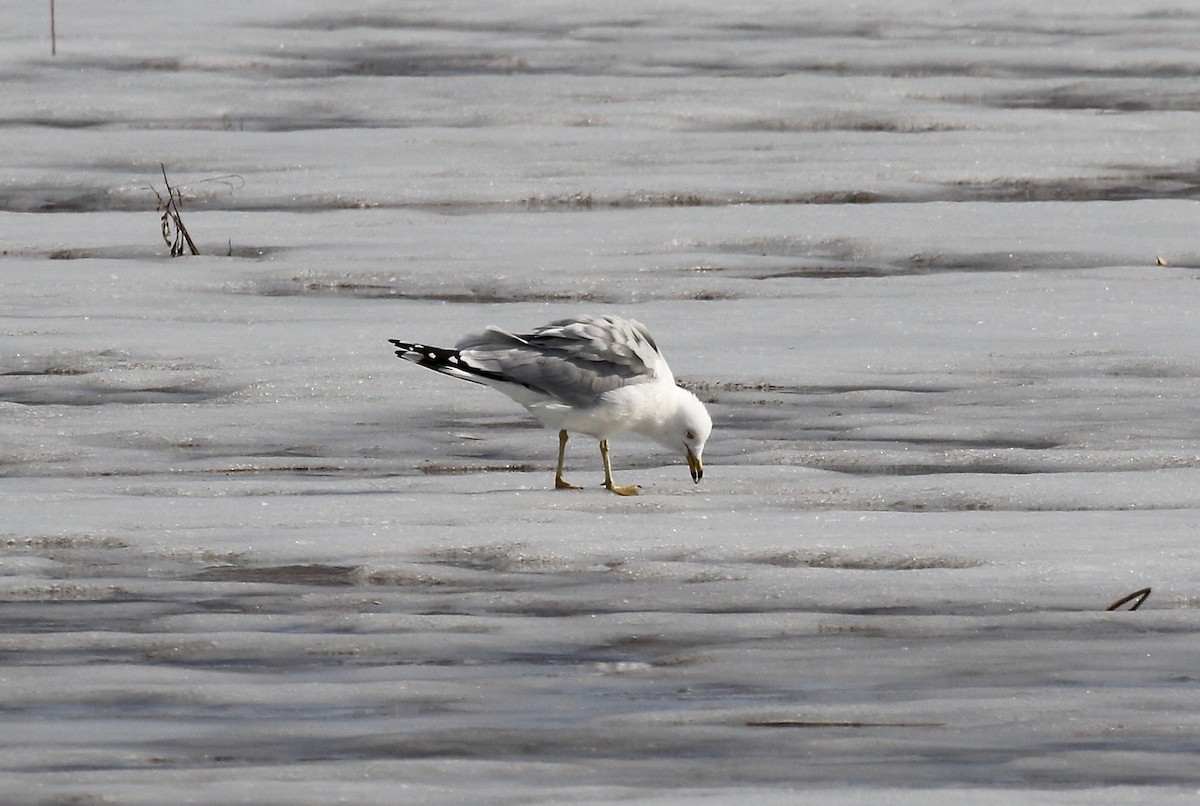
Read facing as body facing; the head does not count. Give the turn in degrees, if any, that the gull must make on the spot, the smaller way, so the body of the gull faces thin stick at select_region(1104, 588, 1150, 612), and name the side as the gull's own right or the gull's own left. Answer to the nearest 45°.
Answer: approximately 45° to the gull's own right

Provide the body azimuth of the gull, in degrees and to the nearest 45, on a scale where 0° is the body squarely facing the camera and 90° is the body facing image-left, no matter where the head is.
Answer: approximately 270°
